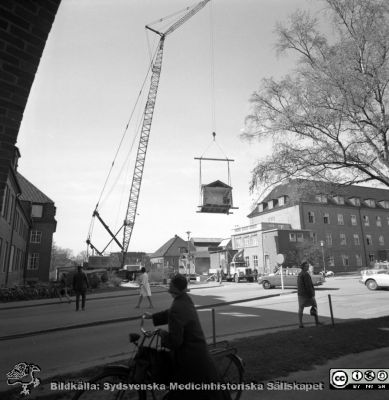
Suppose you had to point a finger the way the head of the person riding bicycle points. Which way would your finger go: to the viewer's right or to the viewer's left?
to the viewer's left

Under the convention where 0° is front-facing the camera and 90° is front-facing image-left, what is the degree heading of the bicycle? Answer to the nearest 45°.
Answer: approximately 90°

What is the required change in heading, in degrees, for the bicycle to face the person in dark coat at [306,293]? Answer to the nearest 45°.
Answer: approximately 135° to its right

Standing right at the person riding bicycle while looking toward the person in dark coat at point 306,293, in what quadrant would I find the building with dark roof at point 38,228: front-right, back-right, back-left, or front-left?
front-left

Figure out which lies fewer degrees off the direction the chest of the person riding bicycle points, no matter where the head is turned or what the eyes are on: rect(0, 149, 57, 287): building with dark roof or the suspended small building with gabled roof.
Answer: the building with dark roof

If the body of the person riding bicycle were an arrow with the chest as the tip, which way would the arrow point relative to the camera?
to the viewer's left

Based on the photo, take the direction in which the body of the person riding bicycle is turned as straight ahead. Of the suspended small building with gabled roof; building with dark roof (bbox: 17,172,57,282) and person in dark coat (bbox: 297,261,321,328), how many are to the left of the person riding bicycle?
0

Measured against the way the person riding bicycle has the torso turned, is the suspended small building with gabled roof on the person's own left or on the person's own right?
on the person's own right

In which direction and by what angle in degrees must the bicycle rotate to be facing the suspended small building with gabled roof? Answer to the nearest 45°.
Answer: approximately 90° to its right

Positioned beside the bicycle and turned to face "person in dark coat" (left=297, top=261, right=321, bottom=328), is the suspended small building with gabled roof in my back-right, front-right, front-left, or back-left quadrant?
front-left

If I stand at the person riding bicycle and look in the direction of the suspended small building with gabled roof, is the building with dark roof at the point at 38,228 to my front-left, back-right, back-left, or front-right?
front-left

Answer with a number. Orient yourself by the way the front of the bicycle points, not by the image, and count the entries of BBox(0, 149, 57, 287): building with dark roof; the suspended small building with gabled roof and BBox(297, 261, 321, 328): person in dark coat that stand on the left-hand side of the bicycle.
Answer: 0

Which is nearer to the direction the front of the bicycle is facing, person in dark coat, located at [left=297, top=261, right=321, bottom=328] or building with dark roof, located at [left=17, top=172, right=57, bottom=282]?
the building with dark roof
